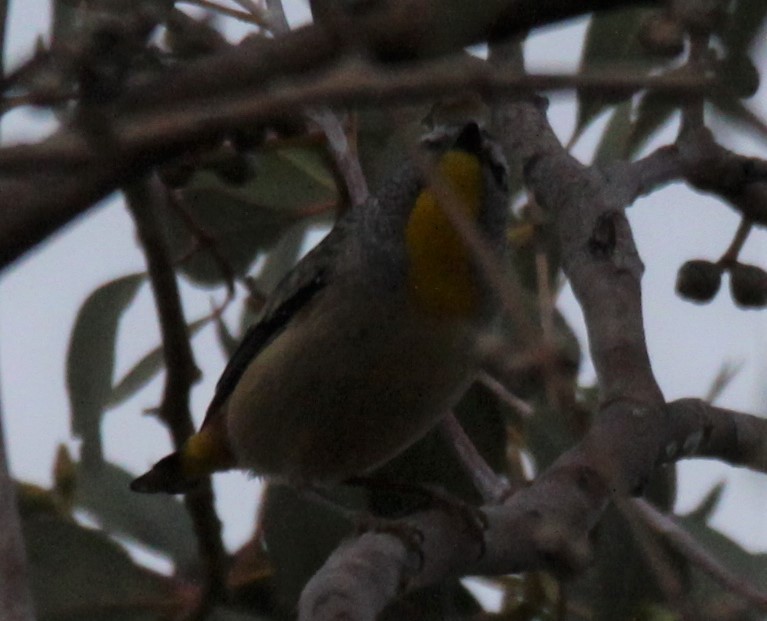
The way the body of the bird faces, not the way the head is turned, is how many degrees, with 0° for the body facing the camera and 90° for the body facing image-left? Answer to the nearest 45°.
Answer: approximately 315°

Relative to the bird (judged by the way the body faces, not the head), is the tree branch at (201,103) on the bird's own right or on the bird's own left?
on the bird's own right

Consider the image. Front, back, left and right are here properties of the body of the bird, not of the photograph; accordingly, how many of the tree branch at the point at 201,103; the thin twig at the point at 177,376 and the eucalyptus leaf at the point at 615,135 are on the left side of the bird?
1

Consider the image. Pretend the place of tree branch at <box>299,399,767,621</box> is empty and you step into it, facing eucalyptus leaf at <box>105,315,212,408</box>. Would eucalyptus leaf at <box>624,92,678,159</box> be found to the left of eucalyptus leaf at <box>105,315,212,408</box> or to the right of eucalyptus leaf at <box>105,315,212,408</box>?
right

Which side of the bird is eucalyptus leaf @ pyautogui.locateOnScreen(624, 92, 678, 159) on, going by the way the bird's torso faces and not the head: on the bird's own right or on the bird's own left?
on the bird's own left

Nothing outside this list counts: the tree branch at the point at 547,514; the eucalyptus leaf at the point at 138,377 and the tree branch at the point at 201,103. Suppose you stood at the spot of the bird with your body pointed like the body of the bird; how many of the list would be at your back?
1
